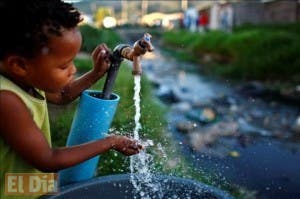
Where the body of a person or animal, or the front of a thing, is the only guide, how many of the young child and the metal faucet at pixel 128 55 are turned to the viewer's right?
2

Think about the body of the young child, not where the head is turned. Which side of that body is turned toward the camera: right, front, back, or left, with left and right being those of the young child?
right

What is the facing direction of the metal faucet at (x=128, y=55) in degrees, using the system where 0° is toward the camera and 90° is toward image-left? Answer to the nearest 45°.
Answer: approximately 270°

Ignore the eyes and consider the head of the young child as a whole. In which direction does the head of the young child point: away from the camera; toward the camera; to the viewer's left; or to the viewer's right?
to the viewer's right
